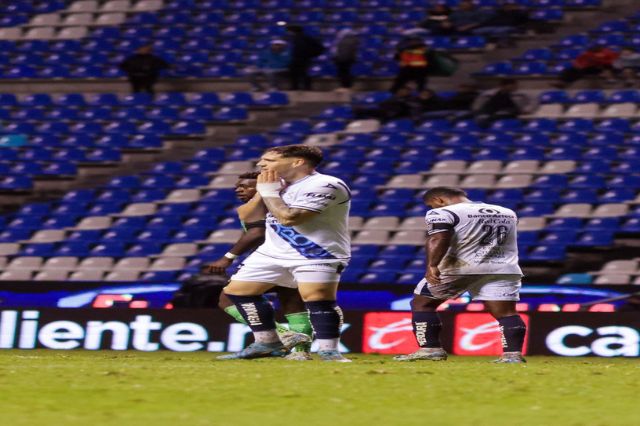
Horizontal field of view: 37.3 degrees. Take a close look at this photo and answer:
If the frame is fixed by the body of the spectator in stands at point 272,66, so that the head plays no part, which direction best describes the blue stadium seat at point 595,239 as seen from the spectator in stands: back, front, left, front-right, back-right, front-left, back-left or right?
left

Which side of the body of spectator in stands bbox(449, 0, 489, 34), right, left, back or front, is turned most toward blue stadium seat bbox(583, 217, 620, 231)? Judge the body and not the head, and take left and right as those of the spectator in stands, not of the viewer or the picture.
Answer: front

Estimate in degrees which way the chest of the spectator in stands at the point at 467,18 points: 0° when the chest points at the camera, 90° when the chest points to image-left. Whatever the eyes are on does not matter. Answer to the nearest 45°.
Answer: approximately 0°

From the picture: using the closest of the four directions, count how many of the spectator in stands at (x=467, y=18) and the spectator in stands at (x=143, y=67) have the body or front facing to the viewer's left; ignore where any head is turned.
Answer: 0

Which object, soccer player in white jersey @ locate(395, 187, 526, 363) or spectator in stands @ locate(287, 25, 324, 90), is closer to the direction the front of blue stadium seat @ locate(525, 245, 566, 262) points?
the soccer player in white jersey

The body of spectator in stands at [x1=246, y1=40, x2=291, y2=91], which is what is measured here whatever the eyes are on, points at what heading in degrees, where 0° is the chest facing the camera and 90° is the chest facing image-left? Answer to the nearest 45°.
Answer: approximately 45°

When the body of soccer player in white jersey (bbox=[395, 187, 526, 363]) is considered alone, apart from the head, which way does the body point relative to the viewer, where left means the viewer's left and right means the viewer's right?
facing away from the viewer and to the left of the viewer

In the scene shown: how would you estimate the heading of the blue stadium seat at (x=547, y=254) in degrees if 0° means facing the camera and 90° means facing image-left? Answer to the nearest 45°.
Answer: approximately 45°

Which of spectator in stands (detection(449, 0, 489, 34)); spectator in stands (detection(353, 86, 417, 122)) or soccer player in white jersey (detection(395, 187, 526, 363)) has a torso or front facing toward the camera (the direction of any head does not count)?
spectator in stands (detection(449, 0, 489, 34))

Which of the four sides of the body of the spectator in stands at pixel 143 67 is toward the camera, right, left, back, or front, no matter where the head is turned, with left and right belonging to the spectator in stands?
front

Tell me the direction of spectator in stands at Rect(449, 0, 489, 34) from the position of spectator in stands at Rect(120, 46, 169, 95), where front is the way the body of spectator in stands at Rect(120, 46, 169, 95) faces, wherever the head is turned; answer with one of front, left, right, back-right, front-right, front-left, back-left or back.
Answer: left

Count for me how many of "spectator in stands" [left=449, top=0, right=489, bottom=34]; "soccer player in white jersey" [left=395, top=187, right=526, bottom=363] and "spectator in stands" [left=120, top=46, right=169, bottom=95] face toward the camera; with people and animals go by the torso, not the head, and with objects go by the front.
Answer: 2
